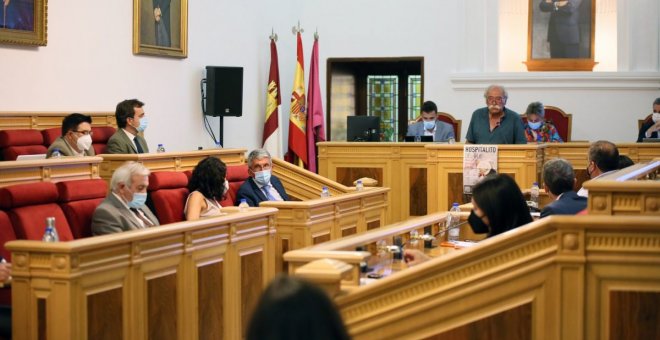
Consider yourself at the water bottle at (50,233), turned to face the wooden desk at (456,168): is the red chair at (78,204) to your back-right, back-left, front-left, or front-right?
front-left

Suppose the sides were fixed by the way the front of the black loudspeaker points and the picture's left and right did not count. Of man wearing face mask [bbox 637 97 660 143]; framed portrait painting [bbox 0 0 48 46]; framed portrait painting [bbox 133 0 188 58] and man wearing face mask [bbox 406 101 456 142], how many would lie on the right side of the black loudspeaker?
2

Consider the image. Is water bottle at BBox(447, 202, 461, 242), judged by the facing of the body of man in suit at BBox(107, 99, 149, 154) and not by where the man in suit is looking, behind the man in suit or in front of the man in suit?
in front

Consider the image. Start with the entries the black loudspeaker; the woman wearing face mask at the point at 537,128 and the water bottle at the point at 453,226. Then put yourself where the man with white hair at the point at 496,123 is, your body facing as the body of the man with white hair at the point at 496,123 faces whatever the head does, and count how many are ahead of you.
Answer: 1

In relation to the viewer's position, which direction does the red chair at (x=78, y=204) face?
facing the viewer and to the right of the viewer

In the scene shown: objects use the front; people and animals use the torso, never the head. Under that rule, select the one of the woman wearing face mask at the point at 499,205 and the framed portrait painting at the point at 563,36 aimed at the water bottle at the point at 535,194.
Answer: the framed portrait painting

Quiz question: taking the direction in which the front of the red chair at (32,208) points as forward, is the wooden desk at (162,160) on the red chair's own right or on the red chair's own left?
on the red chair's own left

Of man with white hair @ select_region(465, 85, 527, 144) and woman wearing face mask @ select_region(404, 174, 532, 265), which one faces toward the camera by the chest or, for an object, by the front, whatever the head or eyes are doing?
the man with white hair

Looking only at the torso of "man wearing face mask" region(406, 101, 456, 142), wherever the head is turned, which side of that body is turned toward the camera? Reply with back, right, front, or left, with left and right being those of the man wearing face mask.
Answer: front

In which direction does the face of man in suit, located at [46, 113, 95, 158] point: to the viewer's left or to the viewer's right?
to the viewer's right

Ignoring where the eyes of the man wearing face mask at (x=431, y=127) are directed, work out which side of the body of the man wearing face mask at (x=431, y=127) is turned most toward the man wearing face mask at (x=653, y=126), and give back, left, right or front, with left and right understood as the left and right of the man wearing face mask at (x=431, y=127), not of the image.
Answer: left

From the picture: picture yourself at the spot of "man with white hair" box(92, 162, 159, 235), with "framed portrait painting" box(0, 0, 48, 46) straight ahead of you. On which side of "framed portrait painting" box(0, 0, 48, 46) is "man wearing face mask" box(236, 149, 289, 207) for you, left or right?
right

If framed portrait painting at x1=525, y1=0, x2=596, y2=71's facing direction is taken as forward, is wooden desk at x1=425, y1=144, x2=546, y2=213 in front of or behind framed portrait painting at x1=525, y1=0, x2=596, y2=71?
in front

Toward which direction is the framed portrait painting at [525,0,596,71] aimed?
toward the camera

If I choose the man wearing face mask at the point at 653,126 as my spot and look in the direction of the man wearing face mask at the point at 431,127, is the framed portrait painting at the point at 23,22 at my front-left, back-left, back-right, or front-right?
front-left

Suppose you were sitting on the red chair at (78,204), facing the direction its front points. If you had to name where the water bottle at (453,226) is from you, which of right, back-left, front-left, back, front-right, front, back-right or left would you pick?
front-left
